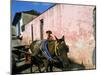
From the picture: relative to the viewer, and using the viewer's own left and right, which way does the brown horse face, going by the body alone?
facing the viewer and to the right of the viewer
